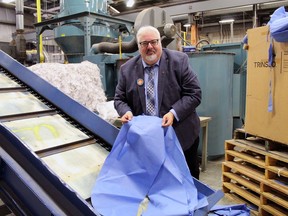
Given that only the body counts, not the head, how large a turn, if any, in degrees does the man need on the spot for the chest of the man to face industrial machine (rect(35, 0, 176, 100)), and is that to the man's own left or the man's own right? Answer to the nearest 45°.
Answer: approximately 180°

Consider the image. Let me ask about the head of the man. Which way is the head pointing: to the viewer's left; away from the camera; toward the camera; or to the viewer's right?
toward the camera

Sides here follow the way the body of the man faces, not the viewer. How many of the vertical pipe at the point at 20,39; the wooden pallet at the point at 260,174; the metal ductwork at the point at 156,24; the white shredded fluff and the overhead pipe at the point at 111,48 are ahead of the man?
0

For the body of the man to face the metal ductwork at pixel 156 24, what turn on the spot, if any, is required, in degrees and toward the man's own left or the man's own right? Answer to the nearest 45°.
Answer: approximately 180°

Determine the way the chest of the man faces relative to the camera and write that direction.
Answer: toward the camera

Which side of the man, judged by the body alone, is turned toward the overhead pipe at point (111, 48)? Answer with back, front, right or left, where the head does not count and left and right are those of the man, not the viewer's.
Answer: back

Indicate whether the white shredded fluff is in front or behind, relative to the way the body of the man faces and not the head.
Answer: behind
